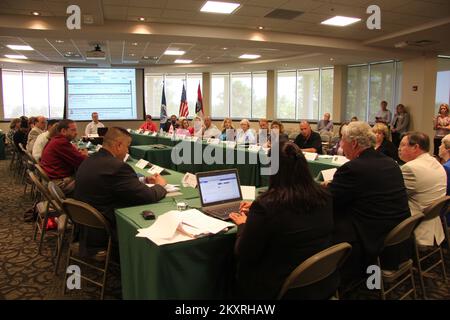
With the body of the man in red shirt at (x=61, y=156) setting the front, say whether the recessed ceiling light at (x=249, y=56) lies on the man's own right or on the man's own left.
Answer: on the man's own left

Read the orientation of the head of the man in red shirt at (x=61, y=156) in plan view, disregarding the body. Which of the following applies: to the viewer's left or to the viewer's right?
to the viewer's right

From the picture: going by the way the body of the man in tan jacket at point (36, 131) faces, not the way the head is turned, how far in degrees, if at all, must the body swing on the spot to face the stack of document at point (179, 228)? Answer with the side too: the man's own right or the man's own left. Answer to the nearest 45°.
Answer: approximately 90° to the man's own right

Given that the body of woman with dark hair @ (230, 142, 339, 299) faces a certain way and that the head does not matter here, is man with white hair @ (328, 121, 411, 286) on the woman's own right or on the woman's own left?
on the woman's own right

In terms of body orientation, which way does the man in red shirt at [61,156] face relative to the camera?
to the viewer's right

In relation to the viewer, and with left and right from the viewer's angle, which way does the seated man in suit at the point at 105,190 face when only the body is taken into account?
facing away from the viewer and to the right of the viewer

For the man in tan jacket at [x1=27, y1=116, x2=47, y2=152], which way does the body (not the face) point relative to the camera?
to the viewer's right

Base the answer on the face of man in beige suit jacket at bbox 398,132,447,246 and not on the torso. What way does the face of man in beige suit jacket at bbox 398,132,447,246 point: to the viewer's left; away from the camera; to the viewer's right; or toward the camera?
to the viewer's left
